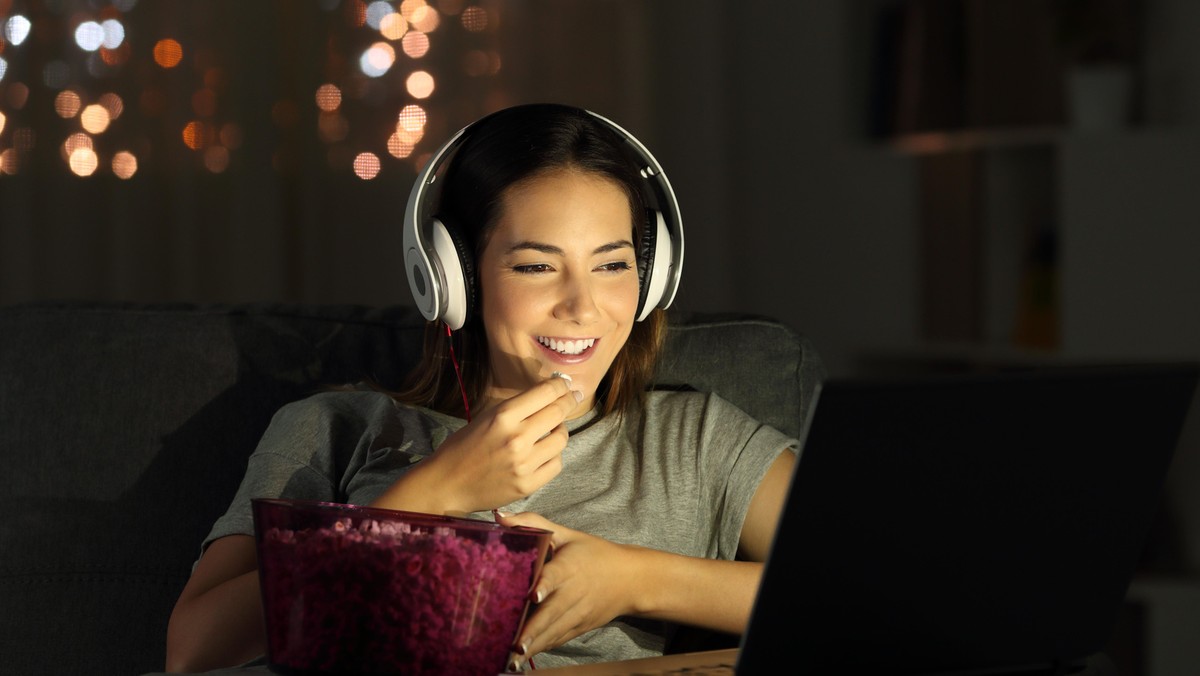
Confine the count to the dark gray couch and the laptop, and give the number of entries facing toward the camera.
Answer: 1

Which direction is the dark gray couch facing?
toward the camera

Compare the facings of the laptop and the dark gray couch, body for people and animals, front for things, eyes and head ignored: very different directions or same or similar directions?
very different directions

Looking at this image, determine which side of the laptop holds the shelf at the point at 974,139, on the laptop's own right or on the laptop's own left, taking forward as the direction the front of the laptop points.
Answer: on the laptop's own right

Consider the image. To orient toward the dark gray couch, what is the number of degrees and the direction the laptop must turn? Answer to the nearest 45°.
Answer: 0° — it already faces it

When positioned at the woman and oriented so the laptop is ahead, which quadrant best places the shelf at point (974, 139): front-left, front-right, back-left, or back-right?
back-left

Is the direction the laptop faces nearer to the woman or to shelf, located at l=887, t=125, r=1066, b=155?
the woman

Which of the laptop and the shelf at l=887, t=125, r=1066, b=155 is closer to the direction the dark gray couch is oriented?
the laptop

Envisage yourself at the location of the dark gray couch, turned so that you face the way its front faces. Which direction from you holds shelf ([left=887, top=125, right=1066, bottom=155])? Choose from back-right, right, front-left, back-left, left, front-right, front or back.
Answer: back-left

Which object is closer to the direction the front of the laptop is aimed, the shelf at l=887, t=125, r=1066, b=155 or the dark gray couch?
the dark gray couch

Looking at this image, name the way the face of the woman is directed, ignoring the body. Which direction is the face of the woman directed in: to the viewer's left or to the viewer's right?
to the viewer's right

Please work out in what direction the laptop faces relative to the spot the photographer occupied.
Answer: facing away from the viewer and to the left of the viewer
